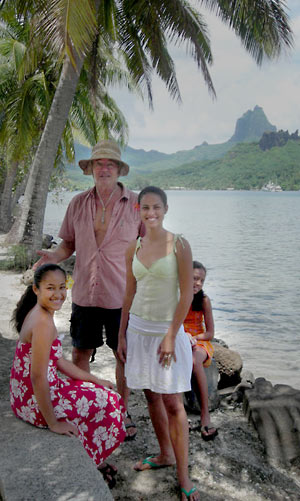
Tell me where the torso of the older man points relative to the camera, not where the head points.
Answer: toward the camera

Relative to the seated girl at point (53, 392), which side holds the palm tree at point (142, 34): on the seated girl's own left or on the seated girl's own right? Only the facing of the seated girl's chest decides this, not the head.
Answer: on the seated girl's own left

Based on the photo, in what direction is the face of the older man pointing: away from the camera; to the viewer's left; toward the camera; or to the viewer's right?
toward the camera

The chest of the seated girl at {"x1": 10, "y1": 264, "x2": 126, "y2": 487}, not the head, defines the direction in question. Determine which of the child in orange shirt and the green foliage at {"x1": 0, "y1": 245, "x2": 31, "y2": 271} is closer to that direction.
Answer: the child in orange shirt

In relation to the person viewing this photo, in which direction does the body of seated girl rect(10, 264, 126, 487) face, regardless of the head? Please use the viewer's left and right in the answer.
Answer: facing to the right of the viewer

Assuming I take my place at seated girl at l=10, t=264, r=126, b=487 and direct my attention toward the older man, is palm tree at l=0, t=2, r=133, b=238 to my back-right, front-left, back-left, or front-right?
front-left

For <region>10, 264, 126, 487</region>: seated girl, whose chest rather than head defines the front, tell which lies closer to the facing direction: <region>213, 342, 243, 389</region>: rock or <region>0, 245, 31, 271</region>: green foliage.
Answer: the rock

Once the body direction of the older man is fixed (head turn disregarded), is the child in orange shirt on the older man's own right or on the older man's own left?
on the older man's own left

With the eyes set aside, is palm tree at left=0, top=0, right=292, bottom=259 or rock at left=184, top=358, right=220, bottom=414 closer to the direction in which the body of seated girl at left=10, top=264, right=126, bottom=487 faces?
the rock

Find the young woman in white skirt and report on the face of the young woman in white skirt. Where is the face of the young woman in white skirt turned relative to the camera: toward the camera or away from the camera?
toward the camera
